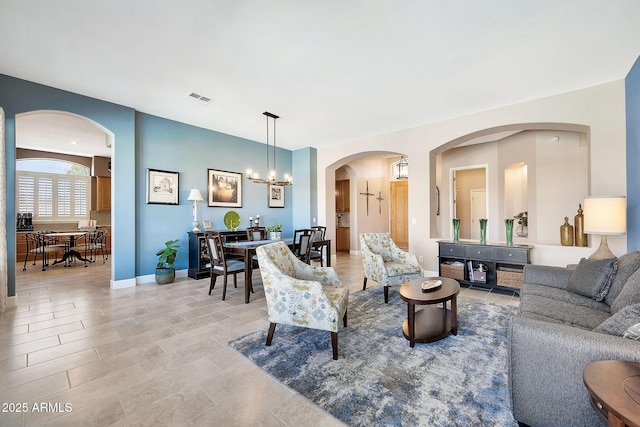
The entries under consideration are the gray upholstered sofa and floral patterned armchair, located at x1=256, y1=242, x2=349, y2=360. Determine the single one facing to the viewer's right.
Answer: the floral patterned armchair

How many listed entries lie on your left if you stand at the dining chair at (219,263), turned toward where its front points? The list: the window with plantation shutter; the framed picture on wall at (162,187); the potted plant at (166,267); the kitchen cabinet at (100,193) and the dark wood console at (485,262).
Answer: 4

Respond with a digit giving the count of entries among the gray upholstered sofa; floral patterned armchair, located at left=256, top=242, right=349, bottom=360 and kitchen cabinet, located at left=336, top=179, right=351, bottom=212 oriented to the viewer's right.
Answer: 1

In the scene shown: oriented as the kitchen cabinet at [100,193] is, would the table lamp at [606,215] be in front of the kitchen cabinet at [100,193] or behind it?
in front

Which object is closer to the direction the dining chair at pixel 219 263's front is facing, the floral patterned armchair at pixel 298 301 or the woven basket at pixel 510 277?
the woven basket

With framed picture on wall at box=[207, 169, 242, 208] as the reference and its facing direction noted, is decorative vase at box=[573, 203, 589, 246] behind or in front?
in front

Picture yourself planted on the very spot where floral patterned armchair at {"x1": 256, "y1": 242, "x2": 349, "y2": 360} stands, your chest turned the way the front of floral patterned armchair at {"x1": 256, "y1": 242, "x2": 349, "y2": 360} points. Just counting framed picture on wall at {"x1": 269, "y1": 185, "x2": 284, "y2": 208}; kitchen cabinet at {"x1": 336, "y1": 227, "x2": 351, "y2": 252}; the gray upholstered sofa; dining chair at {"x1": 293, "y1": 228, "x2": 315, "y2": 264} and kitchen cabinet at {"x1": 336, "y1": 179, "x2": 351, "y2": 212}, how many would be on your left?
4

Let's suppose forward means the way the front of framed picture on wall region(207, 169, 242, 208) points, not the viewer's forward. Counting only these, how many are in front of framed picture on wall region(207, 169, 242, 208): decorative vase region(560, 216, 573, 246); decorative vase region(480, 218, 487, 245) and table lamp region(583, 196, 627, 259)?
3

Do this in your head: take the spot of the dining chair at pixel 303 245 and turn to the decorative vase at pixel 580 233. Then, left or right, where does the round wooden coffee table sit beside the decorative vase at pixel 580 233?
right

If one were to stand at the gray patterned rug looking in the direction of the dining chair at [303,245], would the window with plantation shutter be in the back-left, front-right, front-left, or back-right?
front-left

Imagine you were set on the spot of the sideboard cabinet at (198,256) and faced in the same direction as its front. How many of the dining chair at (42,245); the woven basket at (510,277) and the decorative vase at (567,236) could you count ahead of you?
2

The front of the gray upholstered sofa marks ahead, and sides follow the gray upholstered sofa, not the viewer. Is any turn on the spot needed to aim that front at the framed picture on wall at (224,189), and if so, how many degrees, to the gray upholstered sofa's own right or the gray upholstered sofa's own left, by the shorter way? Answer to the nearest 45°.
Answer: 0° — it already faces it

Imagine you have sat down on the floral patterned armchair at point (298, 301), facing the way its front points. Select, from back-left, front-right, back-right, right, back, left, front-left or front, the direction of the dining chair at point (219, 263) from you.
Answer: back-left

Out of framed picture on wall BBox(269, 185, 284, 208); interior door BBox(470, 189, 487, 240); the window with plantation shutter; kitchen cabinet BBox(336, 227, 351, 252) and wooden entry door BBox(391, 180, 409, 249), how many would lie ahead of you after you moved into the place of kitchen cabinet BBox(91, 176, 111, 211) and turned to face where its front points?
4
